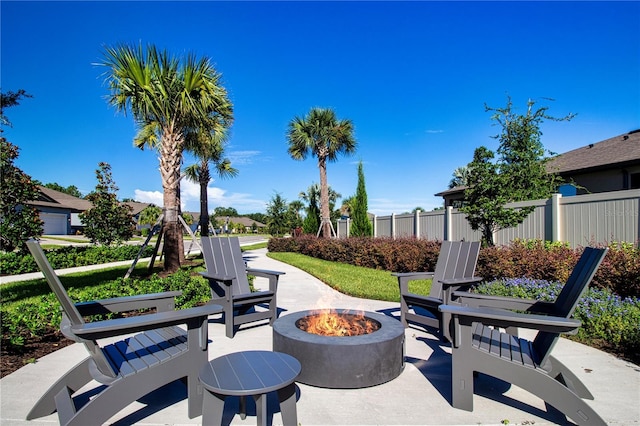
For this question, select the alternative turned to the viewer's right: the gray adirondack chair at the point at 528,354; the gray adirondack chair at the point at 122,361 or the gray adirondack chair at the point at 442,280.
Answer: the gray adirondack chair at the point at 122,361

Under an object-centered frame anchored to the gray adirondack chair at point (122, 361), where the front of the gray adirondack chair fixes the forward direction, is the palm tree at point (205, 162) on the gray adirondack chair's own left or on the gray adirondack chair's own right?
on the gray adirondack chair's own left

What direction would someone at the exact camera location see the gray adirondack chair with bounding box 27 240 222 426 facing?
facing to the right of the viewer

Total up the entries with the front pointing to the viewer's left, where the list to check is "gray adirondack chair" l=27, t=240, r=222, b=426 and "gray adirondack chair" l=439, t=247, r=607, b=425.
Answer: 1

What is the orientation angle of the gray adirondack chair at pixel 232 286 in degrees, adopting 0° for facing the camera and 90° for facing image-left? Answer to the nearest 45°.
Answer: approximately 315°

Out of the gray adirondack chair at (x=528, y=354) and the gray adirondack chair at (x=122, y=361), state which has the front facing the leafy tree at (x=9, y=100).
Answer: the gray adirondack chair at (x=528, y=354)

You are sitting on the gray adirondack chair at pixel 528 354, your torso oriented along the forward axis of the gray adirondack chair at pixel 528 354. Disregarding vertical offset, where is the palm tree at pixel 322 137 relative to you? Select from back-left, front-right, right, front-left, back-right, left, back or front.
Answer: front-right

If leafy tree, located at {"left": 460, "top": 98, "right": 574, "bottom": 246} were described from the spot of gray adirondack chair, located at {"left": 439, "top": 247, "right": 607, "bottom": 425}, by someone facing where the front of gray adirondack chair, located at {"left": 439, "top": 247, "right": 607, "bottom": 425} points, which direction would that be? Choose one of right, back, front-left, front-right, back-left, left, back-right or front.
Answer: right

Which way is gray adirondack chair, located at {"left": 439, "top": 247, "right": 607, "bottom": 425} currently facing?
to the viewer's left

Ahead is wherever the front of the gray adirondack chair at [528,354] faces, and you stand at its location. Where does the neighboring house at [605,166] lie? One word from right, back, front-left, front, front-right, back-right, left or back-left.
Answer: right

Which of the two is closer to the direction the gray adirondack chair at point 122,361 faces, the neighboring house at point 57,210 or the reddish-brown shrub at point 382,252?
the reddish-brown shrub

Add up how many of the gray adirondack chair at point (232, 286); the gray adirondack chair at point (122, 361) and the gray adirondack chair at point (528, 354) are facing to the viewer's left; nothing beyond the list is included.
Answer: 1

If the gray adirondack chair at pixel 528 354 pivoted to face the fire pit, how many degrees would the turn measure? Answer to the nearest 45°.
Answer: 0° — it already faces it

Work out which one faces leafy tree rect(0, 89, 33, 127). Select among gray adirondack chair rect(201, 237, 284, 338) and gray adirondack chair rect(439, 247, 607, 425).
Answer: gray adirondack chair rect(439, 247, 607, 425)

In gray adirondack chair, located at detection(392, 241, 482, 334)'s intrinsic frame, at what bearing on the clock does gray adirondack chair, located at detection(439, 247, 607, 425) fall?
gray adirondack chair, located at detection(439, 247, 607, 425) is roughly at 10 o'clock from gray adirondack chair, located at detection(392, 241, 482, 334).

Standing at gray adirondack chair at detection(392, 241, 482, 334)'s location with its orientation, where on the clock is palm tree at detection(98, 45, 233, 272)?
The palm tree is roughly at 2 o'clock from the gray adirondack chair.

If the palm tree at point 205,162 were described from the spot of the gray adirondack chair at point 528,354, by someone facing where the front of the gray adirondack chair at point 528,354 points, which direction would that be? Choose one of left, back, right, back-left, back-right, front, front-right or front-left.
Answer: front-right

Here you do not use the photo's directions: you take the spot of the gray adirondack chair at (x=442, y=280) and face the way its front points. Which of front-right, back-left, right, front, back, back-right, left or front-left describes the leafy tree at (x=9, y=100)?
front-right

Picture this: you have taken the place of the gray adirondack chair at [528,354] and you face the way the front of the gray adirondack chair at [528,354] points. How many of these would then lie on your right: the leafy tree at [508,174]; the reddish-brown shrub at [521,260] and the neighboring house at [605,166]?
3
